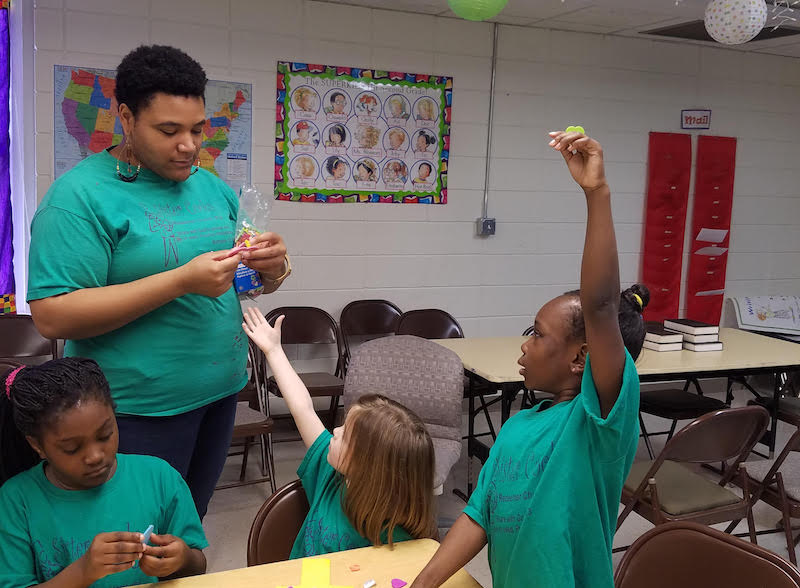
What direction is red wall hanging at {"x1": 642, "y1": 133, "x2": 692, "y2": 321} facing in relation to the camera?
toward the camera

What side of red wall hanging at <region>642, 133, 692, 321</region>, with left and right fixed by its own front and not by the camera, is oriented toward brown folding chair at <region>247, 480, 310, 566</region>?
front

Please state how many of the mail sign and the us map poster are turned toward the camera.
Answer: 2

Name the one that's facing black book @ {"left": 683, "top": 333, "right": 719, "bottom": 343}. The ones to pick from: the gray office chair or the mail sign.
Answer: the mail sign

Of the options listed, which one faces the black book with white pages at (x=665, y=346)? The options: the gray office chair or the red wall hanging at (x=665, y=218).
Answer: the red wall hanging

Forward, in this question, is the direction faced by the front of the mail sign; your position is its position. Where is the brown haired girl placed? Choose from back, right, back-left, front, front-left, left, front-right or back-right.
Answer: front

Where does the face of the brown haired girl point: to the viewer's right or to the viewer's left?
to the viewer's left

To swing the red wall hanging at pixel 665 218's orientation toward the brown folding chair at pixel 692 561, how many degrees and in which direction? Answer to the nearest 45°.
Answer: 0° — it already faces it

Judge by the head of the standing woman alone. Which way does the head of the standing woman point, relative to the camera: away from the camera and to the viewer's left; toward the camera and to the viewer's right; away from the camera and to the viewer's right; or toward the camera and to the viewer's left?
toward the camera and to the viewer's right

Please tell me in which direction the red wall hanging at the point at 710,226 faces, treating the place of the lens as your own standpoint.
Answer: facing the viewer

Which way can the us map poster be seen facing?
toward the camera
